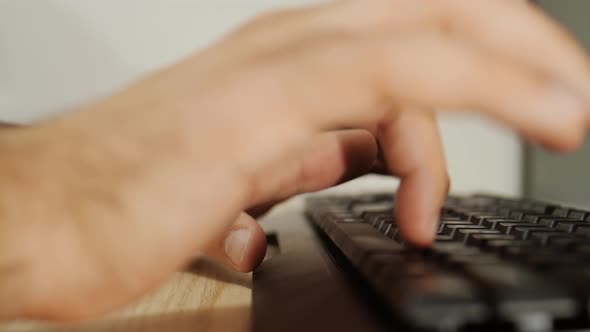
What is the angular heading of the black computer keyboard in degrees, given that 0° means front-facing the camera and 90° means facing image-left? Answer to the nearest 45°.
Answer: approximately 45°
